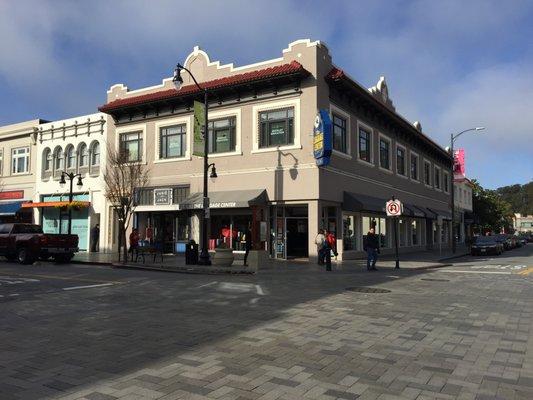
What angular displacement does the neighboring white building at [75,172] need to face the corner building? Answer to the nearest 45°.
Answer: approximately 90° to its left

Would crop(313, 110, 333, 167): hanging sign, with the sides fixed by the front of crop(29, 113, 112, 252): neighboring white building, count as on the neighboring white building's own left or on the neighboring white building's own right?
on the neighboring white building's own left

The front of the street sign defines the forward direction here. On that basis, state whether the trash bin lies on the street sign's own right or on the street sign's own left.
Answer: on the street sign's own right
